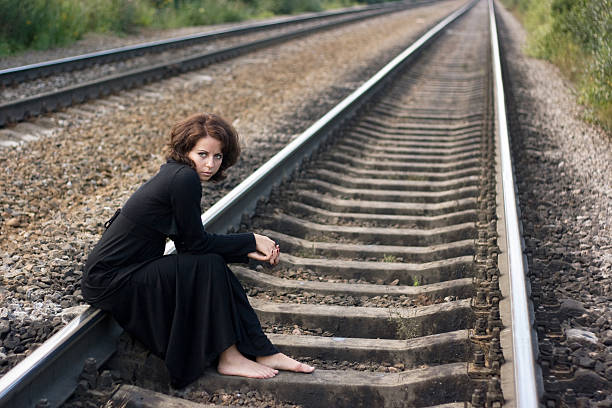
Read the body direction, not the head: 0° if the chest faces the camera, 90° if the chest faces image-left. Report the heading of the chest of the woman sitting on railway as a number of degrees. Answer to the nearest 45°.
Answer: approximately 270°

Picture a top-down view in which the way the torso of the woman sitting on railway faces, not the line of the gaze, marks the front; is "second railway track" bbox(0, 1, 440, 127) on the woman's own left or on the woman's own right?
on the woman's own left
